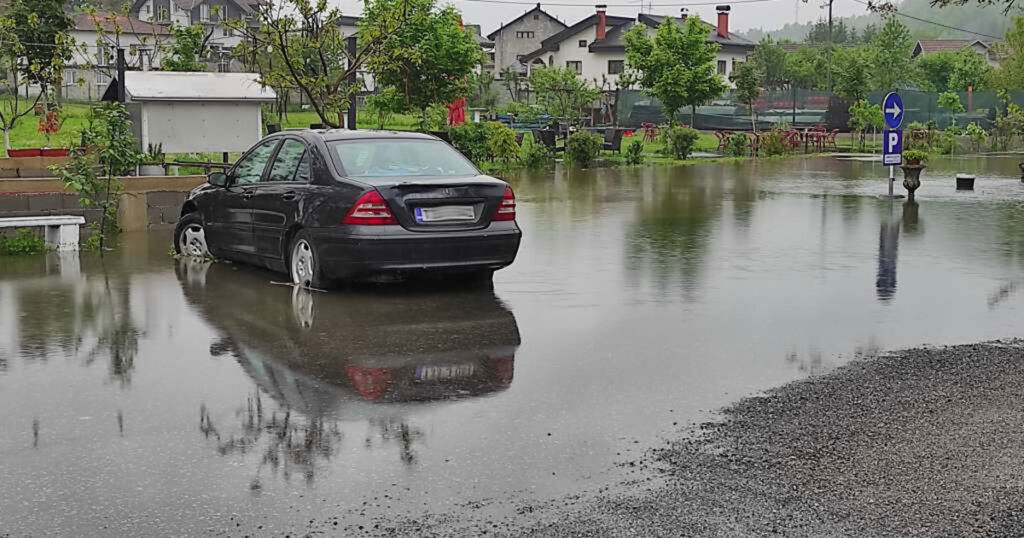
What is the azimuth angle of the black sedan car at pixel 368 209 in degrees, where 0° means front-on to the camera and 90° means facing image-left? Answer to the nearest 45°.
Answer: approximately 135°

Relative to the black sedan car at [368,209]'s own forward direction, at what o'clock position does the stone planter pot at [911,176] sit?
The stone planter pot is roughly at 3 o'clock from the black sedan car.

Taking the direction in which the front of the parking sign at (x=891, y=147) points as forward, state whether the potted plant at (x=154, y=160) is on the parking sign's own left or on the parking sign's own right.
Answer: on the parking sign's own right

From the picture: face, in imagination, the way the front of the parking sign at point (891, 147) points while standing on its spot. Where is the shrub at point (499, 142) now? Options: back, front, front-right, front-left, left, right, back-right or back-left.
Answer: back-right

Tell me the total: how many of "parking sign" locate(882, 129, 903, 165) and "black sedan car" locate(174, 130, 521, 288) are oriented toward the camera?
1

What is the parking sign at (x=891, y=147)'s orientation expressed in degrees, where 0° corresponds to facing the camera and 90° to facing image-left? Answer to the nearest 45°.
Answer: approximately 0°

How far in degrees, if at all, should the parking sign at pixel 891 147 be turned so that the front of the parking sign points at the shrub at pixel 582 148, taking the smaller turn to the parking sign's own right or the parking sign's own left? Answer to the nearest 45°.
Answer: approximately 135° to the parking sign's own right

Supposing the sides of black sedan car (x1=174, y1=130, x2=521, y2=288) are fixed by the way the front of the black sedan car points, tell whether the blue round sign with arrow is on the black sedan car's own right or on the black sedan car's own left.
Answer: on the black sedan car's own right

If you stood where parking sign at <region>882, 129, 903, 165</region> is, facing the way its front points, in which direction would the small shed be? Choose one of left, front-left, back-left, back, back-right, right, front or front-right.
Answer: right

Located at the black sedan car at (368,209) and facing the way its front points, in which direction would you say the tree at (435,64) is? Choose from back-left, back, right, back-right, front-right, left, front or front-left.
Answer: front-right

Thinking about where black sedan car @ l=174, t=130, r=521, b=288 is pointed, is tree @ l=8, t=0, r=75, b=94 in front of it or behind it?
in front

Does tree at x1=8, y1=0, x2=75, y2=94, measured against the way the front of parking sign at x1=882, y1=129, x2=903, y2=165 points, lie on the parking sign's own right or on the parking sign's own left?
on the parking sign's own right
